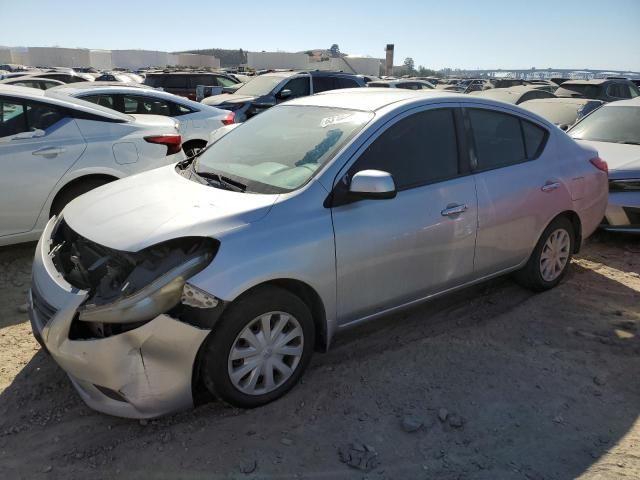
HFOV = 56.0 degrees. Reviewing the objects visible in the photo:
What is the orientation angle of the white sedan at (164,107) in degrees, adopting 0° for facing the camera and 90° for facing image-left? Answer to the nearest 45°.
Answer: approximately 90°

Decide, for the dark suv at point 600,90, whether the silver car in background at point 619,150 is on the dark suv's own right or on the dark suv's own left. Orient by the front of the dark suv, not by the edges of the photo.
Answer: on the dark suv's own left

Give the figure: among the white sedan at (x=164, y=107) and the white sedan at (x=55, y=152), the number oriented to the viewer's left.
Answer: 2

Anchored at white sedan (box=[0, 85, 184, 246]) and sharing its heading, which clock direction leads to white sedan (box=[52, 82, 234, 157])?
white sedan (box=[52, 82, 234, 157]) is roughly at 4 o'clock from white sedan (box=[0, 85, 184, 246]).

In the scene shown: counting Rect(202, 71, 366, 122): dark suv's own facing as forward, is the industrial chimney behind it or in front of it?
behind

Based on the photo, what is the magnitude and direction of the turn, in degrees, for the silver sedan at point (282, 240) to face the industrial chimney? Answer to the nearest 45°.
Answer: approximately 135° to its right

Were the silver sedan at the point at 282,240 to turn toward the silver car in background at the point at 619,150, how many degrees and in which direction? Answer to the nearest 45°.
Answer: approximately 180°

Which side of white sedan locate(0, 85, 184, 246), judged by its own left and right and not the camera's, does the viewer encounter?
left
